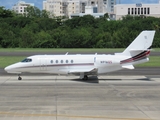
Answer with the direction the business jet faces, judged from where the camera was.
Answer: facing to the left of the viewer
